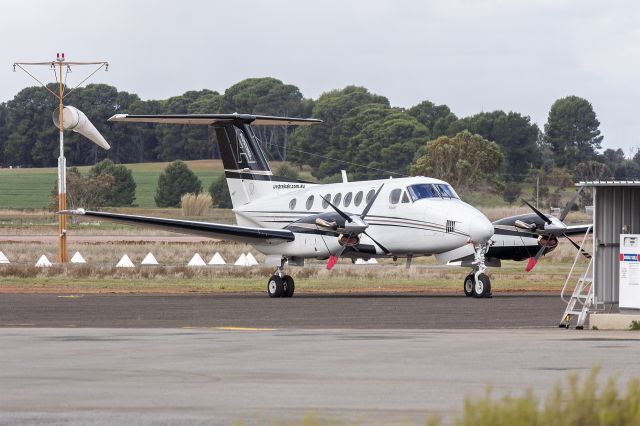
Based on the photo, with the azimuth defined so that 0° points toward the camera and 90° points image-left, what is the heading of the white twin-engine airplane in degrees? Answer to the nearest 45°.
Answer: approximately 315°
